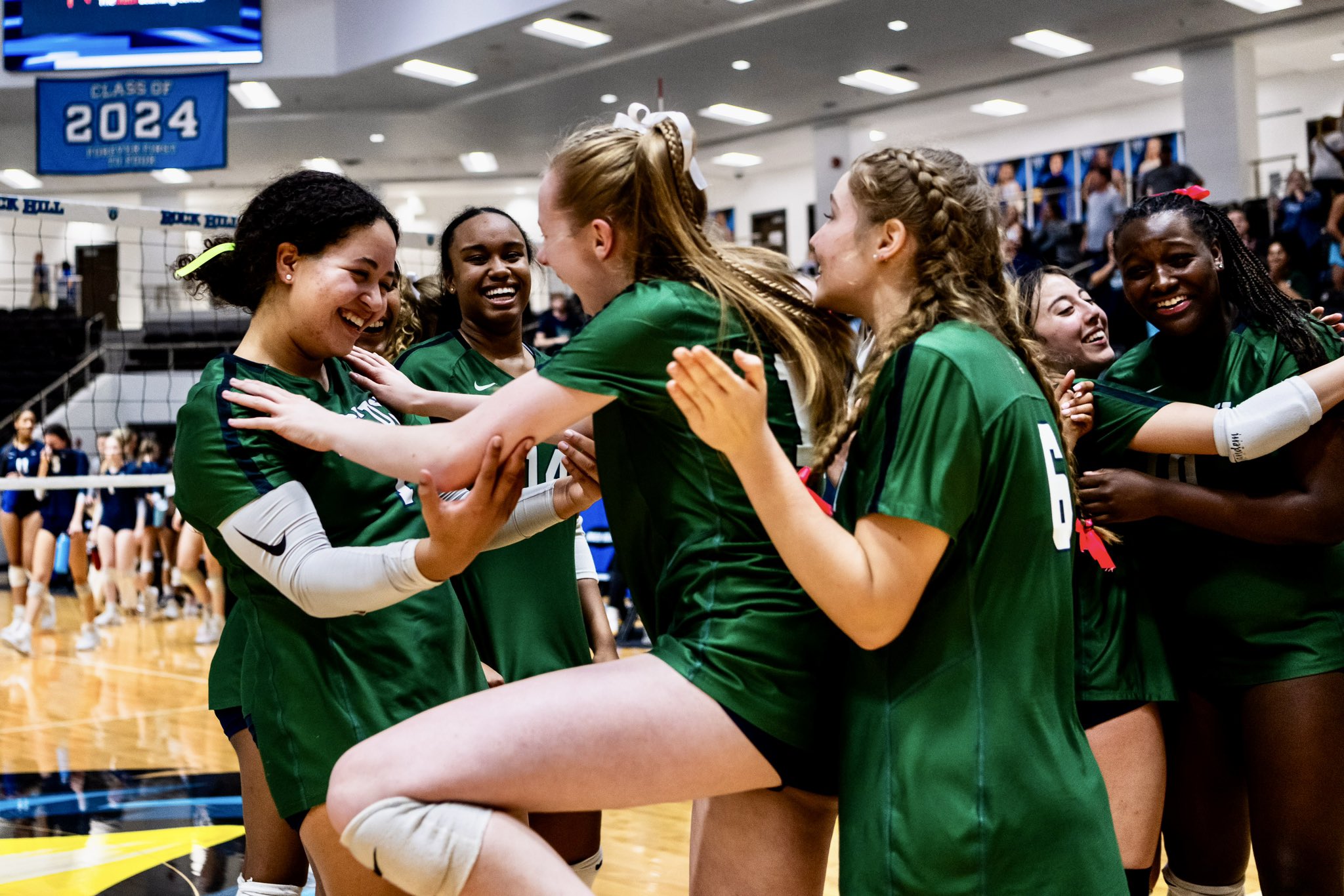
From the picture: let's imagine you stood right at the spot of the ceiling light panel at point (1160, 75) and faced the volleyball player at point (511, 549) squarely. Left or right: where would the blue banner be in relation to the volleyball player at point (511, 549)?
right

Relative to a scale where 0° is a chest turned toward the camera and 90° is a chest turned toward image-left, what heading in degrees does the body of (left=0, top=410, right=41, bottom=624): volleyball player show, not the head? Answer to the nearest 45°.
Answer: approximately 0°

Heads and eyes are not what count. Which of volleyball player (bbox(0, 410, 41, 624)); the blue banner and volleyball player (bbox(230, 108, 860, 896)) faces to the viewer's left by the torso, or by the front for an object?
volleyball player (bbox(230, 108, 860, 896))

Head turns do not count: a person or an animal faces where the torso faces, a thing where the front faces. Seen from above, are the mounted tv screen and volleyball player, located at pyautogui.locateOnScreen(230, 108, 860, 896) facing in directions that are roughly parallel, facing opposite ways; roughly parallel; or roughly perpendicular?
roughly perpendicular

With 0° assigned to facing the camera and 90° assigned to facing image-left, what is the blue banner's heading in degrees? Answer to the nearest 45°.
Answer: approximately 0°

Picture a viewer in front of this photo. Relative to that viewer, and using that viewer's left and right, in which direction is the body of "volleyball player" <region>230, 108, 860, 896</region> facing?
facing to the left of the viewer

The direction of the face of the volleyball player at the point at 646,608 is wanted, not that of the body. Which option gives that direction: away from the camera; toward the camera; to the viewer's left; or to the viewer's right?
to the viewer's left

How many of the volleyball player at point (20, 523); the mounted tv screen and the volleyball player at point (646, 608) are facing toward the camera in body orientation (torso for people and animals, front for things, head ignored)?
2

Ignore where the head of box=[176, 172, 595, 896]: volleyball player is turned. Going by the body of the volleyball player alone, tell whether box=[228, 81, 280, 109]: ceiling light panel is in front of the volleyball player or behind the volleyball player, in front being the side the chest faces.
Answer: behind
